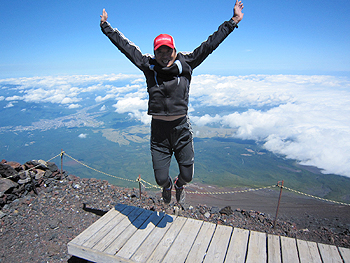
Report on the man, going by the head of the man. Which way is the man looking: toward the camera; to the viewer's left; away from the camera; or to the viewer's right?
toward the camera

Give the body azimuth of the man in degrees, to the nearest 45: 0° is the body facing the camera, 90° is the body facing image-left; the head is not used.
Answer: approximately 0°
